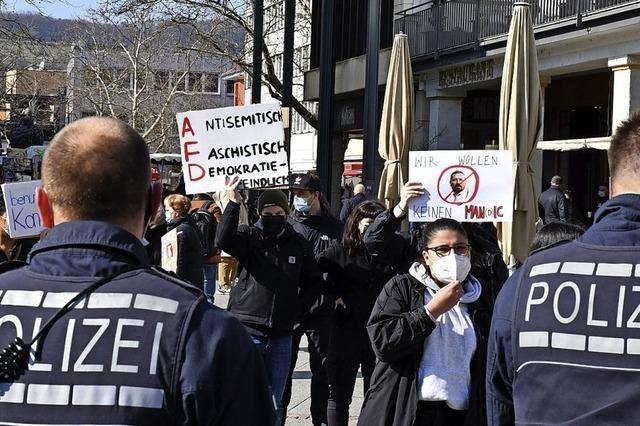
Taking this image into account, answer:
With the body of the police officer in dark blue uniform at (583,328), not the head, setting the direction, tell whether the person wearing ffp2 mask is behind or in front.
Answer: in front

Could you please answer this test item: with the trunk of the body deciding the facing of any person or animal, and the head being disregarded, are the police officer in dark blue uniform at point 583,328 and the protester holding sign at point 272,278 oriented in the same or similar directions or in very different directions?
very different directions

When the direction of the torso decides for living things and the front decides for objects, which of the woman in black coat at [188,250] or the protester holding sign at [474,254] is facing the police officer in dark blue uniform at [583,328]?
the protester holding sign

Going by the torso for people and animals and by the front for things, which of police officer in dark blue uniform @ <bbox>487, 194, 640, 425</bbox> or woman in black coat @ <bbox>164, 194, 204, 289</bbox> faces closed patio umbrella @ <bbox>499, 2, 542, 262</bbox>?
the police officer in dark blue uniform

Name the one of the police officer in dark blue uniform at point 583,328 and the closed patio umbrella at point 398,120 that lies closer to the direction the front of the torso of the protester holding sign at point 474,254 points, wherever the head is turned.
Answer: the police officer in dark blue uniform

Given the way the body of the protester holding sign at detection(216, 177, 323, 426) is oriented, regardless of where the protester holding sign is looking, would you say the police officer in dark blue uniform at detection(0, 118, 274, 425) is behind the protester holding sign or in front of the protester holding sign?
in front

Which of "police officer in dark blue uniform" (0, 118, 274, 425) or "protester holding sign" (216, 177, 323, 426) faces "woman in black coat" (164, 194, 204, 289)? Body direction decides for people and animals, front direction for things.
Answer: the police officer in dark blue uniform

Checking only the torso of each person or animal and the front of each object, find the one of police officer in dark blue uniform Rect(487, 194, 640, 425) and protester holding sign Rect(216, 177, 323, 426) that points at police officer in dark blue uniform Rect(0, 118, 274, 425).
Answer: the protester holding sign

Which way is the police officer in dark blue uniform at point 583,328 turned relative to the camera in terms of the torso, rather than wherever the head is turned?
away from the camera

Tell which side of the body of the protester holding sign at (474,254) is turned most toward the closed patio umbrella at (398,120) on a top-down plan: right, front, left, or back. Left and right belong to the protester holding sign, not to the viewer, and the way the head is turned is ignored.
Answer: back

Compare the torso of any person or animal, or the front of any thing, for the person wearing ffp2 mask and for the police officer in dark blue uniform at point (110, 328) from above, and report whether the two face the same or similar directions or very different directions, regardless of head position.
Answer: very different directions

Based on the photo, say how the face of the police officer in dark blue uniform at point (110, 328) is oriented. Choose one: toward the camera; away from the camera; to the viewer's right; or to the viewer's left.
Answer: away from the camera

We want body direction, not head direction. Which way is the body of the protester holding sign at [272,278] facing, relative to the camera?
toward the camera

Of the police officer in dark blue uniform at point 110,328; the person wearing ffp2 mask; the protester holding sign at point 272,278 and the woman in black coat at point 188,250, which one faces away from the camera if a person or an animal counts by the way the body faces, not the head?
the police officer in dark blue uniform
